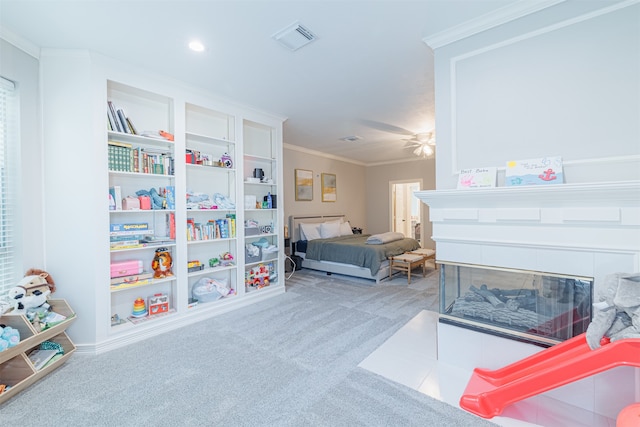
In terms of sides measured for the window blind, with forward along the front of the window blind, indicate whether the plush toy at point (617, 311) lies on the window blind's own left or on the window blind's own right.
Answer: on the window blind's own right

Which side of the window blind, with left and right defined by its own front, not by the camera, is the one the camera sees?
right

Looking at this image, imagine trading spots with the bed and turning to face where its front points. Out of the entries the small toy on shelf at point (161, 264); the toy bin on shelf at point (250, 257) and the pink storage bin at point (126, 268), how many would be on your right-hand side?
3

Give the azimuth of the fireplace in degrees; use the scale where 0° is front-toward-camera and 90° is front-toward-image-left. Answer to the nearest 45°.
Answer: approximately 45°

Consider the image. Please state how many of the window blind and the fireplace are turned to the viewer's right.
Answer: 1

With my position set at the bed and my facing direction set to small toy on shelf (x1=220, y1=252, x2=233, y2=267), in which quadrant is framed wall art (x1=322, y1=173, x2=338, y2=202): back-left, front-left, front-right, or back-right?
back-right

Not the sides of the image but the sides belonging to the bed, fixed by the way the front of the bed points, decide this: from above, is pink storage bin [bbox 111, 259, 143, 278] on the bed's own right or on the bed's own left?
on the bed's own right

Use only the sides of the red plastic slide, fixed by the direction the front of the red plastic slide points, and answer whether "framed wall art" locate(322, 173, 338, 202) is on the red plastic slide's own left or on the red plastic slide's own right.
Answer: on the red plastic slide's own right

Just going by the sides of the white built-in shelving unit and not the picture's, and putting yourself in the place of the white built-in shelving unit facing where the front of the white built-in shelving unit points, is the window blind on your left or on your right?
on your right

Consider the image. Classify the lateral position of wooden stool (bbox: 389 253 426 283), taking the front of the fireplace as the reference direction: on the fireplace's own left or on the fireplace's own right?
on the fireplace's own right

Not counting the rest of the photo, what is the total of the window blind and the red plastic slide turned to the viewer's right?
1
